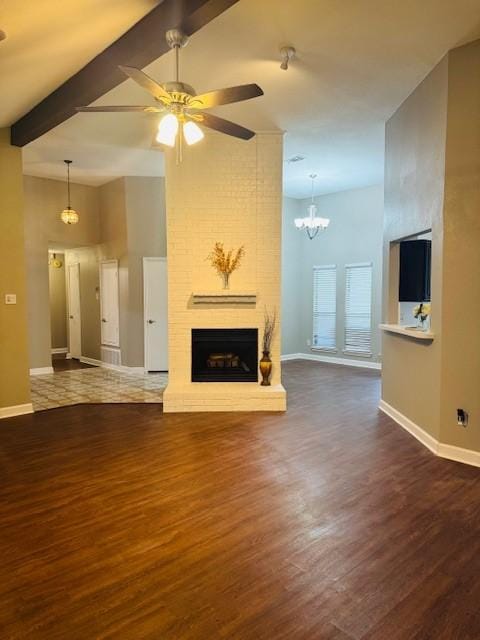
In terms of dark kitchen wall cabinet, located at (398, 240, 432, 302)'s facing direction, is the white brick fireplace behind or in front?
in front

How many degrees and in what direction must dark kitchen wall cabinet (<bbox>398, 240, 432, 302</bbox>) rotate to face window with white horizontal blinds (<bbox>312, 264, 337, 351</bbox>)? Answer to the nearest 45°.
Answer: approximately 90° to its right

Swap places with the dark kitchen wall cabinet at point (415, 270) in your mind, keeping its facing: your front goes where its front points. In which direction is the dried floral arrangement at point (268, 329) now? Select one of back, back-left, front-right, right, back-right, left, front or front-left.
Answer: front-right

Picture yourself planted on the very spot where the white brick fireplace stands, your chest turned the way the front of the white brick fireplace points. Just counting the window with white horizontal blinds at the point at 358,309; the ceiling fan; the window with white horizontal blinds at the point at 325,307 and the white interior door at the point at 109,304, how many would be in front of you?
1

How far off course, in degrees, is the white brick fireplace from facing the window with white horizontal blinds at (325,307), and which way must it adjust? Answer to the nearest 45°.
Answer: approximately 135° to its left

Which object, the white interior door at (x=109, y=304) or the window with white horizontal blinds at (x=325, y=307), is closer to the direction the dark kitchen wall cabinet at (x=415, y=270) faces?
the white interior door

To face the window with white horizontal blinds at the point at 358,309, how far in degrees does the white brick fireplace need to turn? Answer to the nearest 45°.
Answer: approximately 135° to its left

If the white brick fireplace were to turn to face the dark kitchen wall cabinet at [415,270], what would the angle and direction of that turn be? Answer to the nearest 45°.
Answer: approximately 90° to its left

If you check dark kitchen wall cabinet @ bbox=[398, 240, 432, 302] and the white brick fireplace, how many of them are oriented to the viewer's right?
0

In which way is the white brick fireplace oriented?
toward the camera

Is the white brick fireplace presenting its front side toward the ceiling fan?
yes

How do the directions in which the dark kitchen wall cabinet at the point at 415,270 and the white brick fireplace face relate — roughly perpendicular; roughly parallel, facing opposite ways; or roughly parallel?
roughly perpendicular

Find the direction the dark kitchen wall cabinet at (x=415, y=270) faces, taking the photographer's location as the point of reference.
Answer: facing the viewer and to the left of the viewer

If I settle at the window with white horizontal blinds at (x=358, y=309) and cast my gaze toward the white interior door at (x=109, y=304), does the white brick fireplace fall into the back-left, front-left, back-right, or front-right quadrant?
front-left
